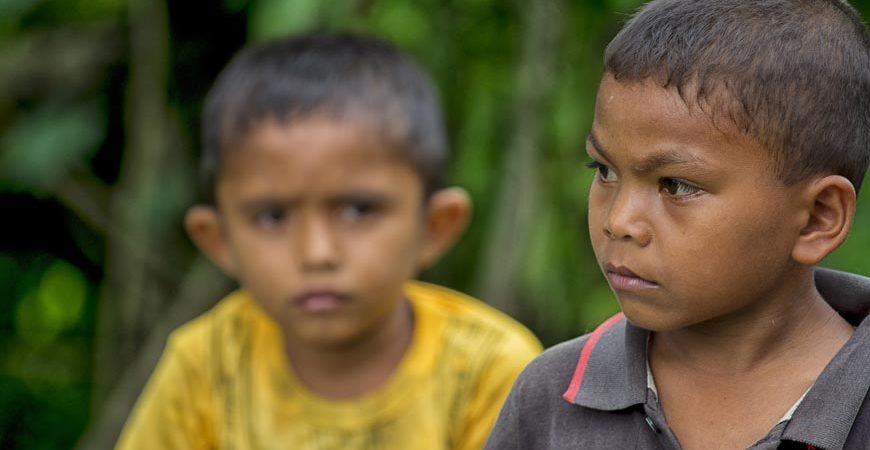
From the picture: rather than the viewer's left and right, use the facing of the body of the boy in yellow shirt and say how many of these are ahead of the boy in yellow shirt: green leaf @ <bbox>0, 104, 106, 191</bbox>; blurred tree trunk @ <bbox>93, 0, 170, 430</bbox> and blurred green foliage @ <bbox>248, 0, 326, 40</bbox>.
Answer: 0

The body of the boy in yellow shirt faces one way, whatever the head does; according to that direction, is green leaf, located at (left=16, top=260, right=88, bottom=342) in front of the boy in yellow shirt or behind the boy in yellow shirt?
behind

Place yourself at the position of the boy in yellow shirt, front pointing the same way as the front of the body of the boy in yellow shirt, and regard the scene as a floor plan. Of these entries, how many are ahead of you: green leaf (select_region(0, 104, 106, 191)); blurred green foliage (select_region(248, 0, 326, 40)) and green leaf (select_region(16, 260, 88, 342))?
0

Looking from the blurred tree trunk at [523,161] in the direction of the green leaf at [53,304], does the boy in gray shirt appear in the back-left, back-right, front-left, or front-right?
back-left

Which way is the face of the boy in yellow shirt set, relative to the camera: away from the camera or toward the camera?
toward the camera

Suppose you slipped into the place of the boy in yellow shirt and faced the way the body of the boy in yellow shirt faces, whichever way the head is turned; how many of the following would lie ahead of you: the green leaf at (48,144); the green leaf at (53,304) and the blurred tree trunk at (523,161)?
0

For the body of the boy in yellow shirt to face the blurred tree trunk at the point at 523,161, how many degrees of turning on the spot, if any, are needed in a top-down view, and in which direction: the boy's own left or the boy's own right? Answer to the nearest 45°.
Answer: approximately 135° to the boy's own left

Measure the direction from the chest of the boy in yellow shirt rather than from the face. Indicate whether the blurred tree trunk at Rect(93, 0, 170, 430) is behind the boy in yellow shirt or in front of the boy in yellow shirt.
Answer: behind

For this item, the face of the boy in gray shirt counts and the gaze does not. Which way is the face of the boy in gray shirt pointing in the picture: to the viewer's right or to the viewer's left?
to the viewer's left

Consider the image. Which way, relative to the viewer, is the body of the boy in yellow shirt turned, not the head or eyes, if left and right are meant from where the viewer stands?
facing the viewer

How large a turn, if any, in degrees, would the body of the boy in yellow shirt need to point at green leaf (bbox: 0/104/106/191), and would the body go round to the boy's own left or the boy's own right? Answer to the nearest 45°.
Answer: approximately 135° to the boy's own right

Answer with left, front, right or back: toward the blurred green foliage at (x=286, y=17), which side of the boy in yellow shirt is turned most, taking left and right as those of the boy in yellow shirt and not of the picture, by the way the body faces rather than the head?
back
